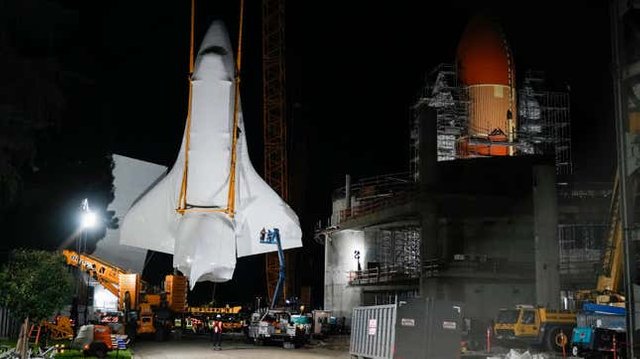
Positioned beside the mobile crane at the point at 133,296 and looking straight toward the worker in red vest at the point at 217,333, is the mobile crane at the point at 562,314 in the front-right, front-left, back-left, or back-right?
front-left

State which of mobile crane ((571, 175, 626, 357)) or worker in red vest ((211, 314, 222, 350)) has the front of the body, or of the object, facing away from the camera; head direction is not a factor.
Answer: the worker in red vest

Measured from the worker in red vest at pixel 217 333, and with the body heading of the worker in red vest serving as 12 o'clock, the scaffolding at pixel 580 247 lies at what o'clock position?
The scaffolding is roughly at 2 o'clock from the worker in red vest.

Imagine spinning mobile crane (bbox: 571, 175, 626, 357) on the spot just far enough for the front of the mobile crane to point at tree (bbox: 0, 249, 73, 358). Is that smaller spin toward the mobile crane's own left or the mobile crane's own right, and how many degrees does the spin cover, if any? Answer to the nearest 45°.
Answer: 0° — it already faces it
